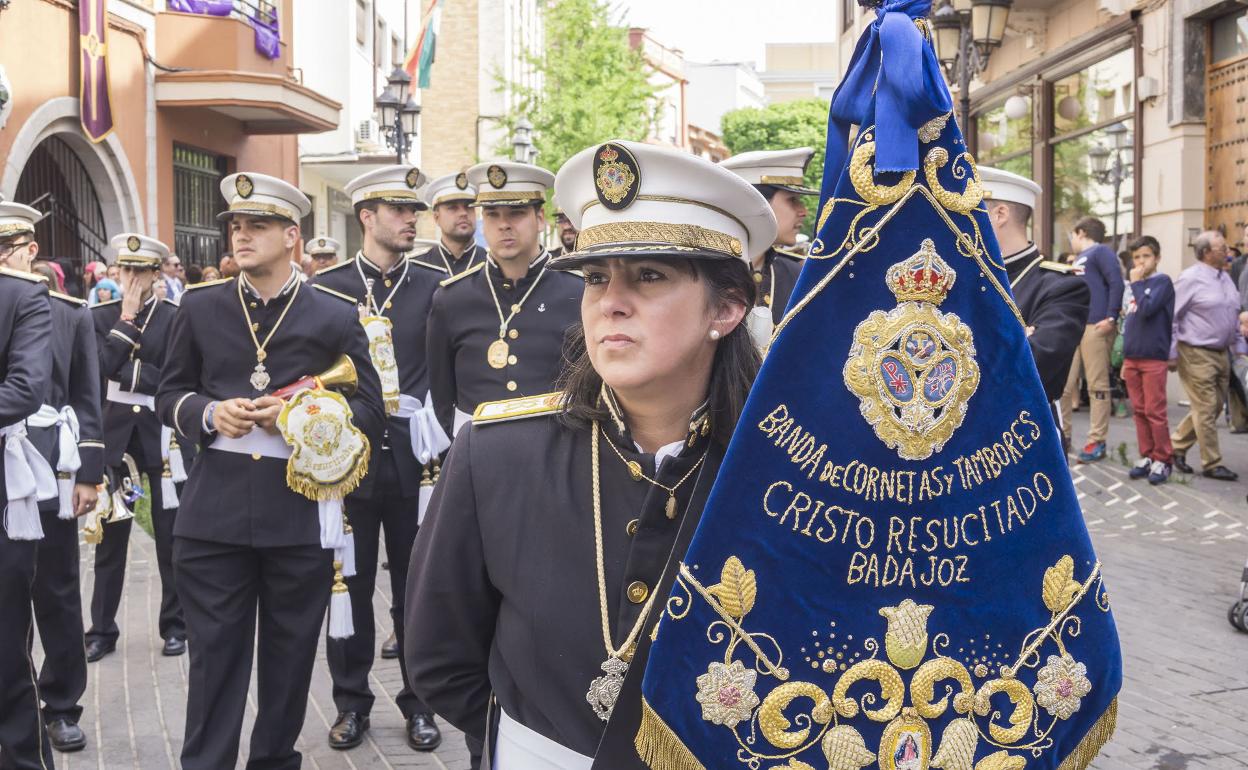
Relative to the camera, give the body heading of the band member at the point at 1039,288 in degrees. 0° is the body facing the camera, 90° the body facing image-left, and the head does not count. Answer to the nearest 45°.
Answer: approximately 90°

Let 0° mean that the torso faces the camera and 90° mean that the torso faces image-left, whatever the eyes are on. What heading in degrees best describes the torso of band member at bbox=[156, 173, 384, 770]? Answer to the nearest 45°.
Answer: approximately 0°

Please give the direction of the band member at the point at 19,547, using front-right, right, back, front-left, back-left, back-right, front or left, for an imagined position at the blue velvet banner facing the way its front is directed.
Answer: back-right

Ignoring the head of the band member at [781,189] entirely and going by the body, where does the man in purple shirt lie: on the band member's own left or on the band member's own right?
on the band member's own left

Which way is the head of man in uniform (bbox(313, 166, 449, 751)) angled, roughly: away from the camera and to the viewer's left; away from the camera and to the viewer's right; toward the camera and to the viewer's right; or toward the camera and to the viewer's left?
toward the camera and to the viewer's right

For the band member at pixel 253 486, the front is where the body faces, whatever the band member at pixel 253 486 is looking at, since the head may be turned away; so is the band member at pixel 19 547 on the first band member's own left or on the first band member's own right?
on the first band member's own right

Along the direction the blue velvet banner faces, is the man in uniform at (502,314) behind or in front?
behind

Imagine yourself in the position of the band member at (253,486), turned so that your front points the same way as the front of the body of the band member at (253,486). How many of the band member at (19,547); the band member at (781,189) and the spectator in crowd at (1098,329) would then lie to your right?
1
